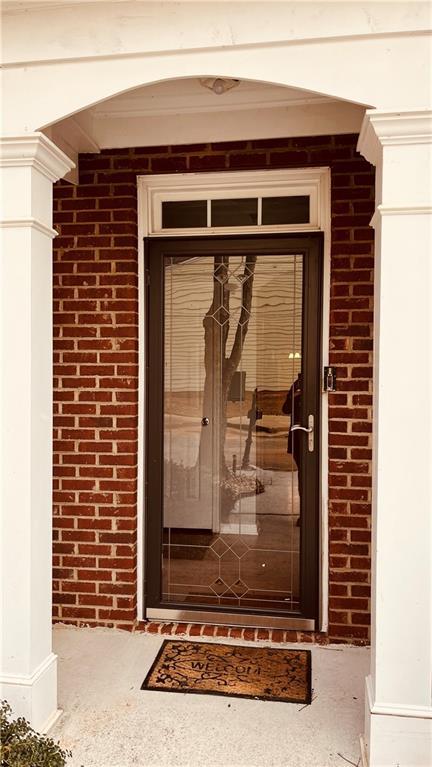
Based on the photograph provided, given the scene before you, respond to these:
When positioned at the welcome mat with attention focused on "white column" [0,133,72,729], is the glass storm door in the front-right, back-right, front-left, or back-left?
back-right

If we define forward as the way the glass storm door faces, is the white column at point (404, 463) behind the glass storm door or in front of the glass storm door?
in front

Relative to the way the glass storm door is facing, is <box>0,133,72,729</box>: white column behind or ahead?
ahead

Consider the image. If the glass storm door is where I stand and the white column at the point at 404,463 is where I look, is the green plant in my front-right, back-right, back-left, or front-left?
front-right

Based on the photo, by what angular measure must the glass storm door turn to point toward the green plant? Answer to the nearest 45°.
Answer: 0° — it already faces it

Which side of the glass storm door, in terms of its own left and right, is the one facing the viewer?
front
